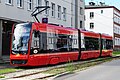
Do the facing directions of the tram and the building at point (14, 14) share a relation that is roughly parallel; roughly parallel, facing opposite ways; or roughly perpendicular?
roughly perpendicular

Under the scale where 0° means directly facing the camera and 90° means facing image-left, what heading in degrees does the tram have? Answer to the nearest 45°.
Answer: approximately 45°

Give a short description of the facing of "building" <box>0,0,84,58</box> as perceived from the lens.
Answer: facing the viewer and to the right of the viewer

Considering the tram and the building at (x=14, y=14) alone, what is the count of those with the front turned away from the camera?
0
